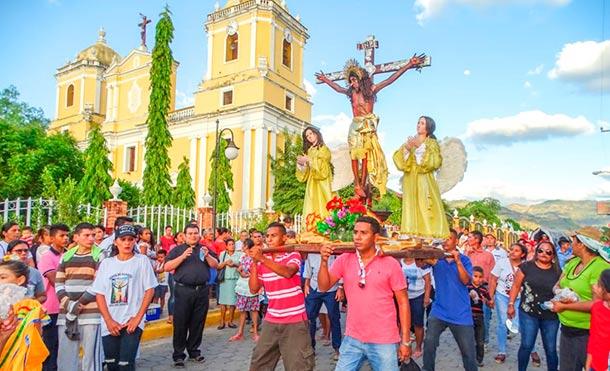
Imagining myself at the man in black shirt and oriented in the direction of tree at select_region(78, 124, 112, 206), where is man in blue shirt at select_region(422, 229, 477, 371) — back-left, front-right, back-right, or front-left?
back-right

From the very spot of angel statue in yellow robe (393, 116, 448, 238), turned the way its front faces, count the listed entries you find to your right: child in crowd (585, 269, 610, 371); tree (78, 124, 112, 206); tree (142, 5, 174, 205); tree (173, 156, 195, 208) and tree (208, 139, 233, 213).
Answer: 4

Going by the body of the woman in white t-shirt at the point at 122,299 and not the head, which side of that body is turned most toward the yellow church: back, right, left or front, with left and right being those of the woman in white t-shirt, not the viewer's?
back

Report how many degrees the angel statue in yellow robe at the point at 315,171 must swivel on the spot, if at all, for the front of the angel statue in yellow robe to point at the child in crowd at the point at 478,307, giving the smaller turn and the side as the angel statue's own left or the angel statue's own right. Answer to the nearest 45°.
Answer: approximately 90° to the angel statue's own left
